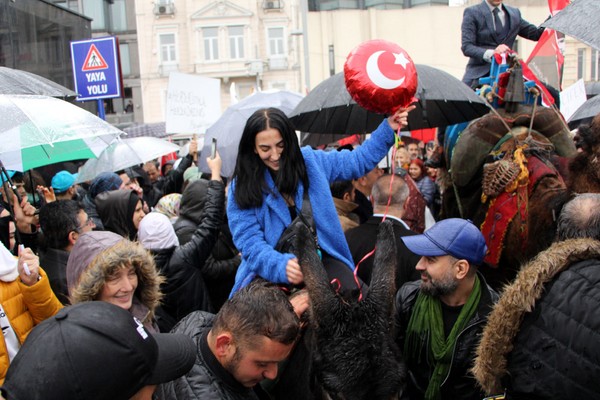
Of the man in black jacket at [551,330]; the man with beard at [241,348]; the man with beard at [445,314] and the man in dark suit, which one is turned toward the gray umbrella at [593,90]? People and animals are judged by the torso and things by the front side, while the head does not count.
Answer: the man in black jacket

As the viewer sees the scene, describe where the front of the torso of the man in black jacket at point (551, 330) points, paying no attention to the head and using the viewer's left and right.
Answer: facing away from the viewer

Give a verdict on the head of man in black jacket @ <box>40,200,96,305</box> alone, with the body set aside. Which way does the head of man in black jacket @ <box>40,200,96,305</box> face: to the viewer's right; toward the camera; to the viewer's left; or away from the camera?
to the viewer's right

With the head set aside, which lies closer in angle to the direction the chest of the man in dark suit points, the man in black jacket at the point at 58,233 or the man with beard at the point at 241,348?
the man with beard

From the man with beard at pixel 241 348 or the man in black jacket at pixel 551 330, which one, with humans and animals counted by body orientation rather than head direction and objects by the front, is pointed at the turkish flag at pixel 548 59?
the man in black jacket

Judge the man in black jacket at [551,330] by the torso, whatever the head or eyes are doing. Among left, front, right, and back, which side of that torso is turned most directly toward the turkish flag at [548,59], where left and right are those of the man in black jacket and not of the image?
front

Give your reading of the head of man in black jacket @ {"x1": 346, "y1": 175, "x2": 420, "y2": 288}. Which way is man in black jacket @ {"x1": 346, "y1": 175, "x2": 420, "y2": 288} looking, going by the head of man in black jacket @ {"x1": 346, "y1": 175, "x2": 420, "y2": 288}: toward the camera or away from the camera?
away from the camera

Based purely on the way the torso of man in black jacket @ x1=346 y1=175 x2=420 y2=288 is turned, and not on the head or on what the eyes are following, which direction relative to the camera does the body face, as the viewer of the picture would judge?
away from the camera

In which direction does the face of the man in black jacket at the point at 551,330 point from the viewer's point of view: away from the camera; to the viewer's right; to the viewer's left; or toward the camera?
away from the camera

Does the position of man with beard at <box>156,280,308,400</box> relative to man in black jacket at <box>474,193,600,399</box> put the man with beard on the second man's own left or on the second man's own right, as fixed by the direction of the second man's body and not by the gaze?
on the second man's own left
